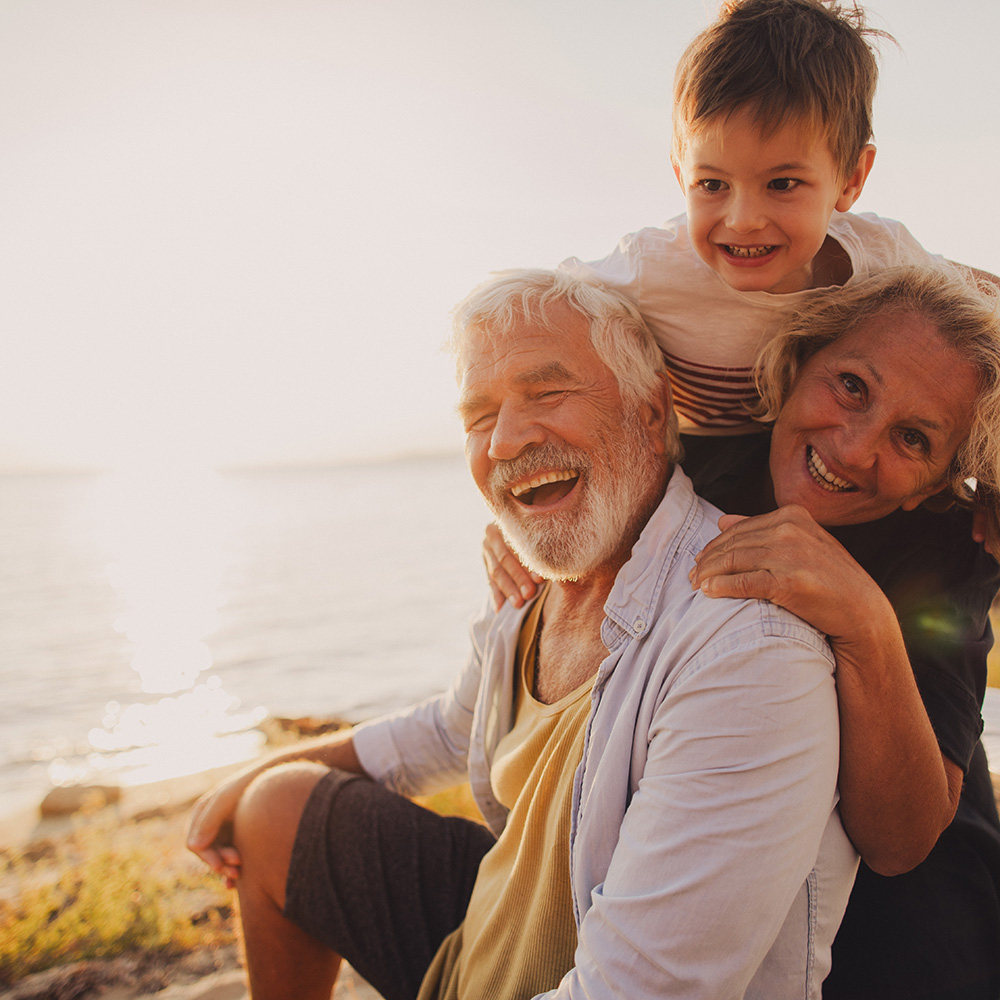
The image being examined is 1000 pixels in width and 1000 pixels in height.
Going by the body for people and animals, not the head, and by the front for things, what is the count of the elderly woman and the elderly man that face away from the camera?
0

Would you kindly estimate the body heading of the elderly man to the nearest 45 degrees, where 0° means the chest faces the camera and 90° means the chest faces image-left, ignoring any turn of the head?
approximately 45°

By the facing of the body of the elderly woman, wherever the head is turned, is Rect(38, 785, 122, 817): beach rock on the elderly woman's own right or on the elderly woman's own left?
on the elderly woman's own right

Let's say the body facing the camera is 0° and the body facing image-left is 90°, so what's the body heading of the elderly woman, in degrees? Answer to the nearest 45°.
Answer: approximately 45°

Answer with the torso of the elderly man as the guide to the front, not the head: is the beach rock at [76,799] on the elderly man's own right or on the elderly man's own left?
on the elderly man's own right
